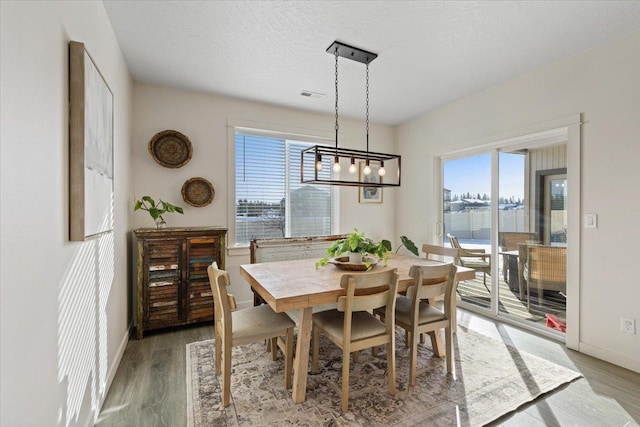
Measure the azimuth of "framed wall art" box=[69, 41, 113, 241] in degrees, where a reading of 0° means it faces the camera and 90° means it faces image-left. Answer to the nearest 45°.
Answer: approximately 270°

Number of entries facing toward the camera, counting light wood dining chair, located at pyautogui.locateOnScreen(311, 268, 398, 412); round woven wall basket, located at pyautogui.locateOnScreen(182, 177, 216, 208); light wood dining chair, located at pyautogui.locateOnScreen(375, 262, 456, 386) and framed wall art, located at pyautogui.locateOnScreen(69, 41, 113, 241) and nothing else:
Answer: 1

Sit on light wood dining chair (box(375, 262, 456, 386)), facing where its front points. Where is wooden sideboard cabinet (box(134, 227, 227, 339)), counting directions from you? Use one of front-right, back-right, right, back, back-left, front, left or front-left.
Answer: front-left

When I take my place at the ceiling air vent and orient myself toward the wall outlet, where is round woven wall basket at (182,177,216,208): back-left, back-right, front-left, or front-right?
back-right

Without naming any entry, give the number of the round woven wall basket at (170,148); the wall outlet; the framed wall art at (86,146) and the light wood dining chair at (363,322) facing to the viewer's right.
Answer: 1

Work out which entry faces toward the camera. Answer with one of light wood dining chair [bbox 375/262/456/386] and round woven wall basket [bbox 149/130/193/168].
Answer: the round woven wall basket

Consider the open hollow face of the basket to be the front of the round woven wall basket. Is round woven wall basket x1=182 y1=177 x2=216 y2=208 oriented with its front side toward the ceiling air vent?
no

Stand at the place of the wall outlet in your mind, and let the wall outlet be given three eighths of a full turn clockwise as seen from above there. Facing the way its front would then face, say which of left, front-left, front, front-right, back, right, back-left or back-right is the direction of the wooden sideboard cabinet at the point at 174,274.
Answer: back-left

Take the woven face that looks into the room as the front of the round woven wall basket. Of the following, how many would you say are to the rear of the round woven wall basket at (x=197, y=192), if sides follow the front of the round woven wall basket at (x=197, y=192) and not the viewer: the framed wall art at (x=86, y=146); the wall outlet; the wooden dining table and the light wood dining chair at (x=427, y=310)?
0

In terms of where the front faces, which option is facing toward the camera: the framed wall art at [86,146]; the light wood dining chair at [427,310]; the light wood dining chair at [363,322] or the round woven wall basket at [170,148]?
the round woven wall basket

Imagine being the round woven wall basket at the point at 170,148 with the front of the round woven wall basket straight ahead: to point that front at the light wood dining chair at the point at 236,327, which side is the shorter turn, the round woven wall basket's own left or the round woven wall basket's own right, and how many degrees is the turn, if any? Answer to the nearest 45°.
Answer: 0° — it already faces it

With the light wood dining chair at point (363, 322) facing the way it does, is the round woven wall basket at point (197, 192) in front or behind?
in front

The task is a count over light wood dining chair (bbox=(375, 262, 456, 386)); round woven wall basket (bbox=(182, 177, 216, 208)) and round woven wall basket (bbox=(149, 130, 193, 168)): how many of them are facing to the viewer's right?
0

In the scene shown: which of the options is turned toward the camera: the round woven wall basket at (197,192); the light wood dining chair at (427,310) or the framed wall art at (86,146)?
the round woven wall basket

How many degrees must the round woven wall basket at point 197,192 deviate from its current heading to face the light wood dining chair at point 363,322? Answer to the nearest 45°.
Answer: approximately 45° to its left

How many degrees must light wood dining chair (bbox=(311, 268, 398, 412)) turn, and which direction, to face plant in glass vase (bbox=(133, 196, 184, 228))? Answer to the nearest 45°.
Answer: approximately 45° to its left

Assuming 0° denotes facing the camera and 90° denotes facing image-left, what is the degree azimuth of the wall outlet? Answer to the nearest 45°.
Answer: approximately 45°
